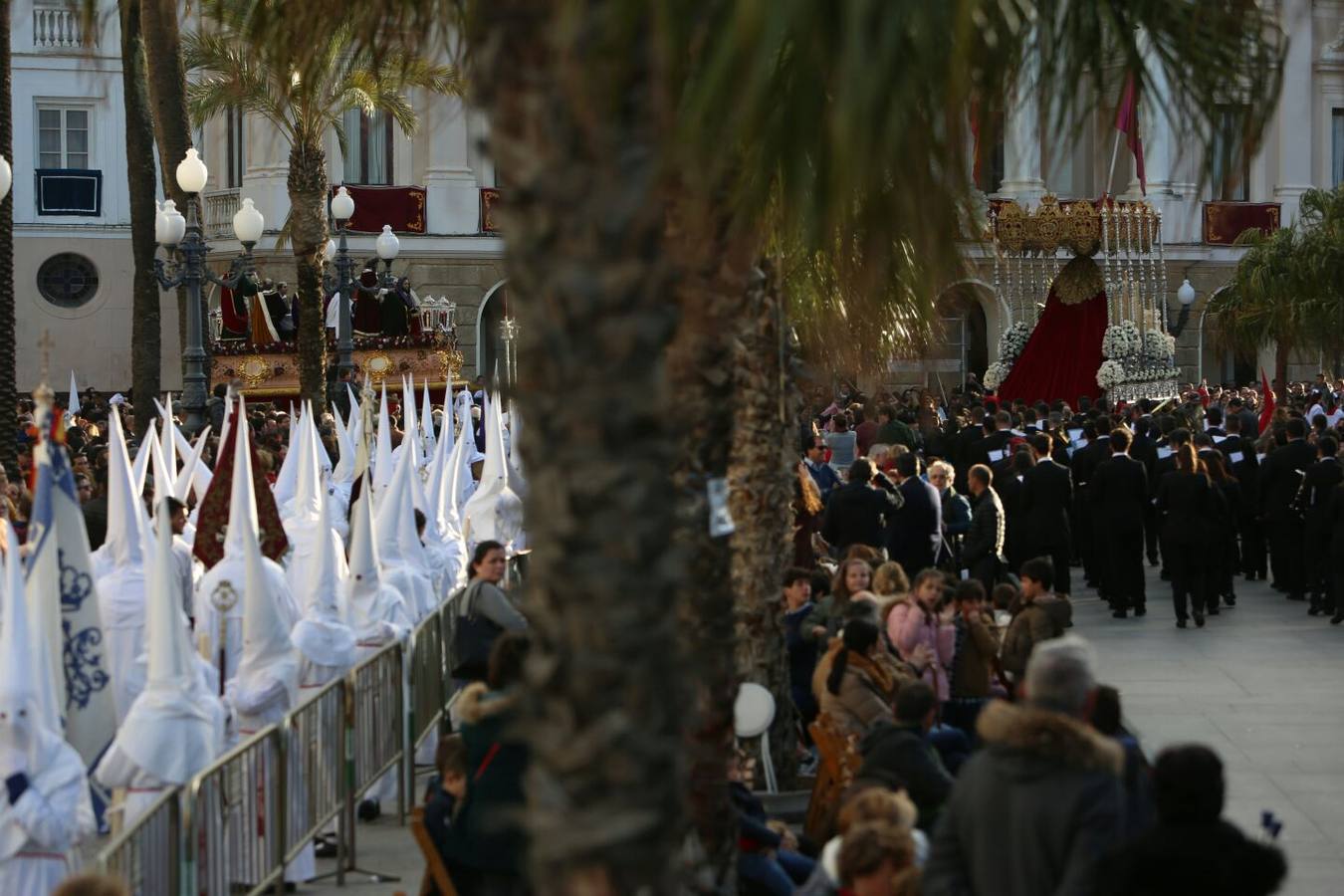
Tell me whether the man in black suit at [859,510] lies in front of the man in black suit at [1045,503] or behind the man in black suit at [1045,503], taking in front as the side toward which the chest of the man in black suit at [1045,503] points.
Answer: behind

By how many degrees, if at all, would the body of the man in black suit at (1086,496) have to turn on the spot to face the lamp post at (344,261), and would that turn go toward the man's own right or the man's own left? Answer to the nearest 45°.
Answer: approximately 45° to the man's own left

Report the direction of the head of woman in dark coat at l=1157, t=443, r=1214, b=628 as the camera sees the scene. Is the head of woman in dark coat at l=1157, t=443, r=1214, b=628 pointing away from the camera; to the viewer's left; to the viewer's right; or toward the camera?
away from the camera

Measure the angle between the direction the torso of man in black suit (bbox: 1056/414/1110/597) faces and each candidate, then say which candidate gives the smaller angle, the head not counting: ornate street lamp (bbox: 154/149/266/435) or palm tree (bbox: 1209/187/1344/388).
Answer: the palm tree

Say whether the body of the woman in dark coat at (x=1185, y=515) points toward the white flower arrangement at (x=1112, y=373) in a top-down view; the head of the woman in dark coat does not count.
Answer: yes

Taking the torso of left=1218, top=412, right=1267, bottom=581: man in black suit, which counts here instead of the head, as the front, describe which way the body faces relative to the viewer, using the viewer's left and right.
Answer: facing away from the viewer

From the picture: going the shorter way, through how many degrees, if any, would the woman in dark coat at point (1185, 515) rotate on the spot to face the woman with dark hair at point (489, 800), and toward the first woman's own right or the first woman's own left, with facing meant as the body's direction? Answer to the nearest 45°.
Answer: approximately 180°

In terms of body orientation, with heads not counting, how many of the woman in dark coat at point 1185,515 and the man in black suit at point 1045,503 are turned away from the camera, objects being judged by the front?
2

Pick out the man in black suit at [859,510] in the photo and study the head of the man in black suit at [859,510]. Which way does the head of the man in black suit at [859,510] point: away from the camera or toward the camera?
away from the camera

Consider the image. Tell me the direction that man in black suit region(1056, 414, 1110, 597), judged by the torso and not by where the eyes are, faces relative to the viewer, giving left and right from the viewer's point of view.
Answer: facing away from the viewer

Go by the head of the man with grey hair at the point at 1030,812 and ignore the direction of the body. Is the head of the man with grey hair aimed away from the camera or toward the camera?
away from the camera

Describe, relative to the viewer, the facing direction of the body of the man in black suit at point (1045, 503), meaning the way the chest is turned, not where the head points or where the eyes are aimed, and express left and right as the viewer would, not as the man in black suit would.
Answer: facing away from the viewer

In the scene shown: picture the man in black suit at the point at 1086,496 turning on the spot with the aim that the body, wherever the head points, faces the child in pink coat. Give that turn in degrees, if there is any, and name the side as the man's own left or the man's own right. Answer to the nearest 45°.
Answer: approximately 180°

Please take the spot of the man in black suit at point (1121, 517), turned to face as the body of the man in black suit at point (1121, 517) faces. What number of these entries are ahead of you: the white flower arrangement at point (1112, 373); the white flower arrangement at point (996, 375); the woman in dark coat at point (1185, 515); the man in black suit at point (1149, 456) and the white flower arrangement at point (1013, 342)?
4
